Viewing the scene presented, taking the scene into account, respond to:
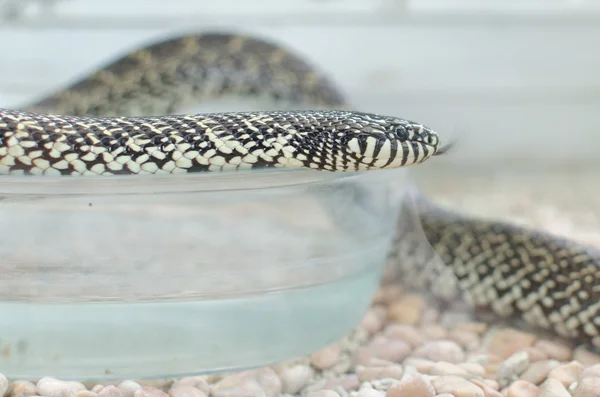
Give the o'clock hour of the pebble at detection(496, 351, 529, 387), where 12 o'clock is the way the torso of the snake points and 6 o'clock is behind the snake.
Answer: The pebble is roughly at 1 o'clock from the snake.

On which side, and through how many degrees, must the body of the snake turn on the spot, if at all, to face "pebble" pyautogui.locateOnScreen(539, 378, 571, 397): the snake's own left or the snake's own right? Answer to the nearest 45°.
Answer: approximately 45° to the snake's own right

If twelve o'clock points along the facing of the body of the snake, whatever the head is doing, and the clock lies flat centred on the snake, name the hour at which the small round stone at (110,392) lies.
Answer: The small round stone is roughly at 4 o'clock from the snake.

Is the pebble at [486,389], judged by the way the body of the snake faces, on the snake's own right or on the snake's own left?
on the snake's own right

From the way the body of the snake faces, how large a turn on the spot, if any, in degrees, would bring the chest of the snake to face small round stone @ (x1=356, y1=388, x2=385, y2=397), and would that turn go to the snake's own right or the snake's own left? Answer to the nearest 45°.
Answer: approximately 90° to the snake's own right

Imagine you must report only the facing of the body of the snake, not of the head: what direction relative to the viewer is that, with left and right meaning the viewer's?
facing to the right of the viewer
